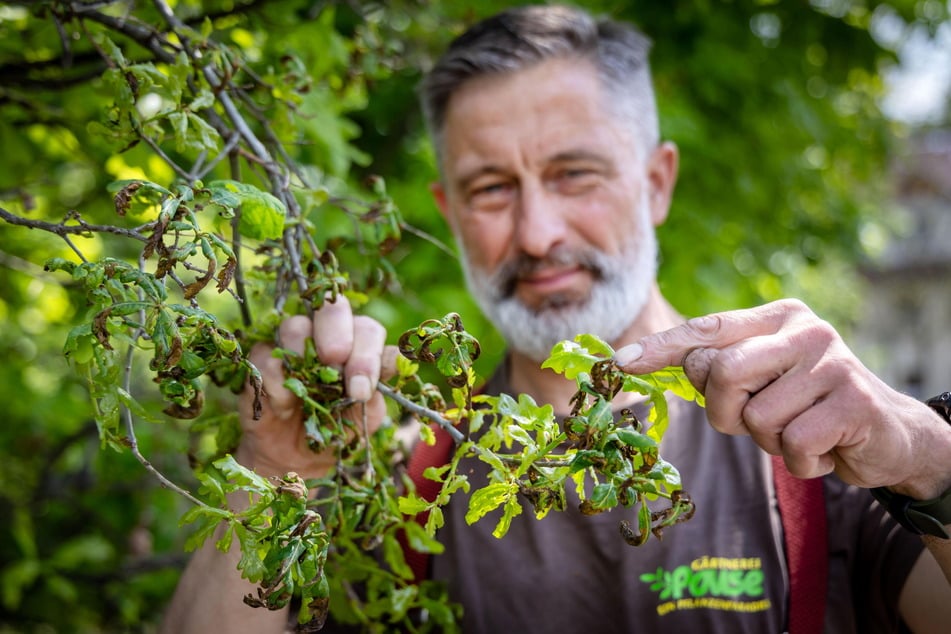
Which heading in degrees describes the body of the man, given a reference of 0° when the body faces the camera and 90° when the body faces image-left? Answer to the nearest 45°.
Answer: approximately 0°
